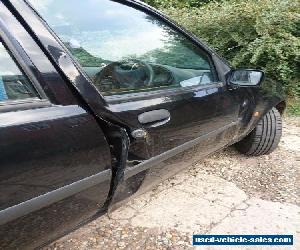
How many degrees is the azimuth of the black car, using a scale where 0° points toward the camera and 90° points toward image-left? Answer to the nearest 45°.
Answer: approximately 225°
